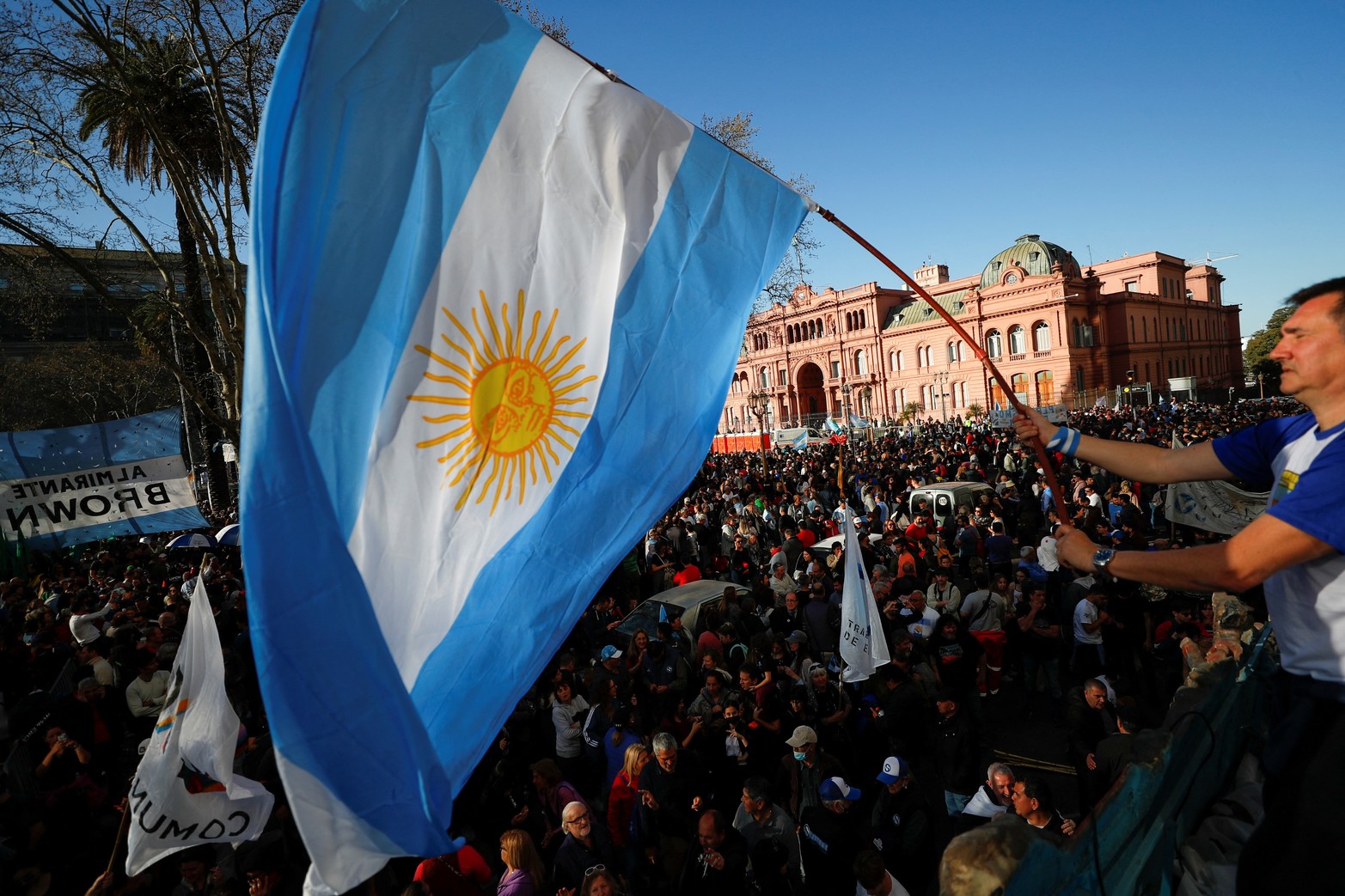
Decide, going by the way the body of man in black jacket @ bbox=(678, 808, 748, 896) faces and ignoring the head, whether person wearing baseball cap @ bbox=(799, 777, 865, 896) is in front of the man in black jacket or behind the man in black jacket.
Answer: behind

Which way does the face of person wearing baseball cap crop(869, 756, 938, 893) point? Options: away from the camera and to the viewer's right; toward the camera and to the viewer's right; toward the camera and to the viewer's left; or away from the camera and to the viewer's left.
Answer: toward the camera and to the viewer's left

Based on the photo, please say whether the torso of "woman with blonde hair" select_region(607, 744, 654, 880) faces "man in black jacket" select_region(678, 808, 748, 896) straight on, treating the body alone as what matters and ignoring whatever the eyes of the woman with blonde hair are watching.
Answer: no

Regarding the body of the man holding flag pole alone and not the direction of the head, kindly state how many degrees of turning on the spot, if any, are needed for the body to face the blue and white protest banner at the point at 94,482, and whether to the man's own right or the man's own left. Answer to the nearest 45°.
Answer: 0° — they already face it

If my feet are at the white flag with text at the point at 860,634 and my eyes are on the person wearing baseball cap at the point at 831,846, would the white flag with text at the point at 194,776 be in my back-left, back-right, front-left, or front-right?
front-right

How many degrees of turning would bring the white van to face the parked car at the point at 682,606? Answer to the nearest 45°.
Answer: approximately 90° to its right

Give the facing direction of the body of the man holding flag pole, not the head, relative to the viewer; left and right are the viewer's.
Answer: facing to the left of the viewer

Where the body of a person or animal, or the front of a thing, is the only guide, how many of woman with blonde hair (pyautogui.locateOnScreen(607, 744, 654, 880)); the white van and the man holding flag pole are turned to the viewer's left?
1

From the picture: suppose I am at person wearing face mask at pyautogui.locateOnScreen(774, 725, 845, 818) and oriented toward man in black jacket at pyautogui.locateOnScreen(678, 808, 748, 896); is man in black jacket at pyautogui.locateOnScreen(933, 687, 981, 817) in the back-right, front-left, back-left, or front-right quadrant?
back-left

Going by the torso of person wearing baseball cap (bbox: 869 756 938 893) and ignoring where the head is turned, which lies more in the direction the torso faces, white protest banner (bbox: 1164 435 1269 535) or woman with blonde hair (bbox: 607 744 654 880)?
the woman with blonde hair

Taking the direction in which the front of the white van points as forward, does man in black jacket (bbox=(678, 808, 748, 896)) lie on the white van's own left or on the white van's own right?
on the white van's own right

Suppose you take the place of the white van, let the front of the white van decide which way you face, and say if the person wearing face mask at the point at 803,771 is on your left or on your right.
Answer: on your right

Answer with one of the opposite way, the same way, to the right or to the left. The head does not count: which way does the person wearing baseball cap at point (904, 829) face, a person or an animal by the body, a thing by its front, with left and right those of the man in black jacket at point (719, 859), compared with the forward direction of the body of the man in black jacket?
the same way
